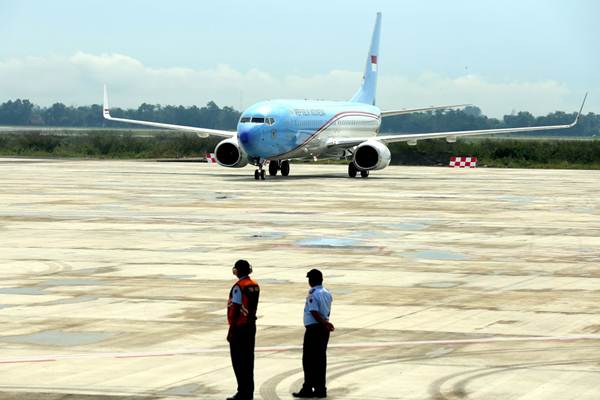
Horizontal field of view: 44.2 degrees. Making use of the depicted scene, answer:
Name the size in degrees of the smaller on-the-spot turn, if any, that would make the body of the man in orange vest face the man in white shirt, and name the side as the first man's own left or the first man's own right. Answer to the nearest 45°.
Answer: approximately 135° to the first man's own right

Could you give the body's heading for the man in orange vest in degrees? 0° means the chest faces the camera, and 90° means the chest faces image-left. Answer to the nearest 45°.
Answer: approximately 135°
